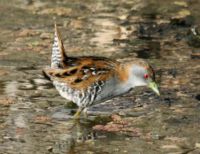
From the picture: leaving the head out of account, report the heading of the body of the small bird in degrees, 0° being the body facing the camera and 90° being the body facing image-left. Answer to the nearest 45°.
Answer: approximately 270°
